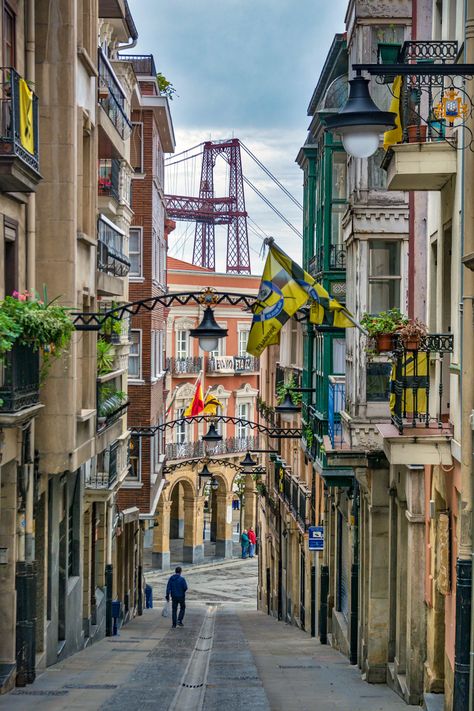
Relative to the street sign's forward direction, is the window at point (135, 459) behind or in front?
behind

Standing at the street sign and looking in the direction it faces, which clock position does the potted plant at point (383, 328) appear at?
The potted plant is roughly at 12 o'clock from the street sign.

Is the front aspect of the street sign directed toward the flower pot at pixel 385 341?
yes

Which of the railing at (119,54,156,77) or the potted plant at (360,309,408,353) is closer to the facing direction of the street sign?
the potted plant

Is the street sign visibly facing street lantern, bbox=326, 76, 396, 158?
yes

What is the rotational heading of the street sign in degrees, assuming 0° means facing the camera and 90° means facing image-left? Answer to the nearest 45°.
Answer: approximately 0°

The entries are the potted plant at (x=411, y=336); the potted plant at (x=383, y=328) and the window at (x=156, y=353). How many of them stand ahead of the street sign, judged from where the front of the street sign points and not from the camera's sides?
2
